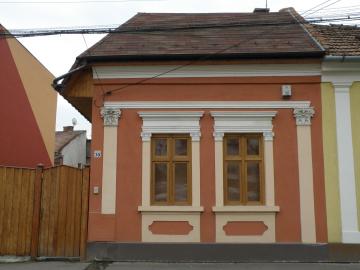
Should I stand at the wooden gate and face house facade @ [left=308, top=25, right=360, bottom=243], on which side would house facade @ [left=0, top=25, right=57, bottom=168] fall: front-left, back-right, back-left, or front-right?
back-left

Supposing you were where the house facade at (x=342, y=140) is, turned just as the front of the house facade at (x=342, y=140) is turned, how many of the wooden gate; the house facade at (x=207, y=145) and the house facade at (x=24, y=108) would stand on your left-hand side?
0

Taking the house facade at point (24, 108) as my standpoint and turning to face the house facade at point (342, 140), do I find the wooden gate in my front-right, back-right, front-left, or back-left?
front-right

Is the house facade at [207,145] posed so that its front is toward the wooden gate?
no

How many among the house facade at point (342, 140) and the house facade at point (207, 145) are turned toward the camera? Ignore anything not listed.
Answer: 2

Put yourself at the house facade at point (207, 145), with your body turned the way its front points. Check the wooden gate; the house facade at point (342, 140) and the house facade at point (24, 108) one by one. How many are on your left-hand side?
1

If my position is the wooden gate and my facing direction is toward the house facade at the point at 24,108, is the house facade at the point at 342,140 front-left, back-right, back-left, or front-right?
back-right

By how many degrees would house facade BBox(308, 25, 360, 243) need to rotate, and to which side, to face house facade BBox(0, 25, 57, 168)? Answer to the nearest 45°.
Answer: approximately 90° to its right

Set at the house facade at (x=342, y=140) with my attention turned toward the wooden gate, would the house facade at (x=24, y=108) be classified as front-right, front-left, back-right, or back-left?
front-right

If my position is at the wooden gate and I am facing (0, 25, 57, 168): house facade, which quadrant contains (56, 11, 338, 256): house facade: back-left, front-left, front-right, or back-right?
back-right

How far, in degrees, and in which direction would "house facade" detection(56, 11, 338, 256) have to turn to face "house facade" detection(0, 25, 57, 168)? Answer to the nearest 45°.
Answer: approximately 135° to its right

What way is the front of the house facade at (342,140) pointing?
toward the camera

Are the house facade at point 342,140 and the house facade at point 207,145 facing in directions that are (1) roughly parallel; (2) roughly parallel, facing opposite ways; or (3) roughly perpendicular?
roughly parallel

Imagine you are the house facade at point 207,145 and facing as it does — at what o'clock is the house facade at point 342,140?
the house facade at point 342,140 is roughly at 9 o'clock from the house facade at point 207,145.

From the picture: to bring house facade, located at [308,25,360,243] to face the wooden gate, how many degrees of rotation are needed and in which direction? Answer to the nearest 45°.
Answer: approximately 90° to its right
